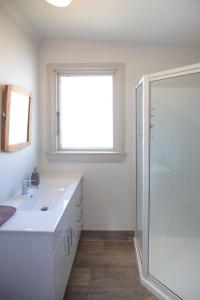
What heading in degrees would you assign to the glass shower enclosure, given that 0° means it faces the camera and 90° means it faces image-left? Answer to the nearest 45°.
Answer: approximately 45°

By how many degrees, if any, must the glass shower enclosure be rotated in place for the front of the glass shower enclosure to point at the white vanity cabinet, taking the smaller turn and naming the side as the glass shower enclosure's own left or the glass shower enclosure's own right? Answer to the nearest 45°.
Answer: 0° — it already faces it

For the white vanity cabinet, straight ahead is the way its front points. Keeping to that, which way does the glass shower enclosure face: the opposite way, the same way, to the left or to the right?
the opposite way

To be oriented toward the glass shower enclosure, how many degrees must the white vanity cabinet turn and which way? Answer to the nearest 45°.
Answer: approximately 45° to its left

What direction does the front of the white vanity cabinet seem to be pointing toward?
to the viewer's right

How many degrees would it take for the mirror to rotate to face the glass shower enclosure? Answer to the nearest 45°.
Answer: approximately 45° to its left

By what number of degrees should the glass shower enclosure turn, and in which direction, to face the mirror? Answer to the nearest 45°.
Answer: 0° — it already faces it

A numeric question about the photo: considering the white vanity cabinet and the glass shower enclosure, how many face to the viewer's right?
1

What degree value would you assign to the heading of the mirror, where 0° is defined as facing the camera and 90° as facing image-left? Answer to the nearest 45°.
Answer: approximately 315°
